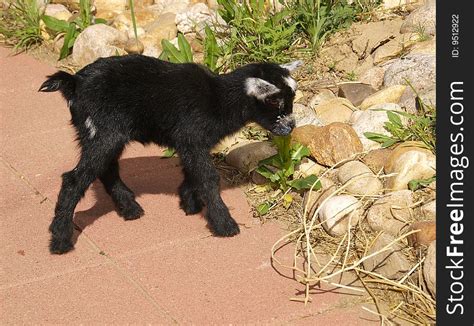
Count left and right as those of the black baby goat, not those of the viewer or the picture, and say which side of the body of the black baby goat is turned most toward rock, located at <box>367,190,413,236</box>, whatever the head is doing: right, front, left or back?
front

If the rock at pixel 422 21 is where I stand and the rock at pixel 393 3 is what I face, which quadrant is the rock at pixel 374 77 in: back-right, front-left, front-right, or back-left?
back-left

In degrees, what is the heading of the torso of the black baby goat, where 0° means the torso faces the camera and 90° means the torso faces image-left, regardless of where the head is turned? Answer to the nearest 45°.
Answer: approximately 270°

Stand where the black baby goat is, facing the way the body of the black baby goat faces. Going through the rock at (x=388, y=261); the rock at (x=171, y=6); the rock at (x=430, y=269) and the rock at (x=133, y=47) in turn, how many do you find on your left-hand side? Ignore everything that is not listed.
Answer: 2

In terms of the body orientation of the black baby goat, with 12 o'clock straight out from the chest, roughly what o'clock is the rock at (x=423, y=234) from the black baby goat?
The rock is roughly at 1 o'clock from the black baby goat.

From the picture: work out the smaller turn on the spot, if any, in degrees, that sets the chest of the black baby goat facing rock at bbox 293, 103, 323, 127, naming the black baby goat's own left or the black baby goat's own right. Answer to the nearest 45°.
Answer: approximately 45° to the black baby goat's own left

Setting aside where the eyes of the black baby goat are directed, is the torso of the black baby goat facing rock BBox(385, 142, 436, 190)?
yes

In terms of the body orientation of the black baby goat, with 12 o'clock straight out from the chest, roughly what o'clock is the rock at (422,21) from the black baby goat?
The rock is roughly at 11 o'clock from the black baby goat.

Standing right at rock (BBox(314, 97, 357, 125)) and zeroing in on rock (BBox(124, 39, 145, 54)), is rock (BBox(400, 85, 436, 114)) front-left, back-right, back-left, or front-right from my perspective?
back-right

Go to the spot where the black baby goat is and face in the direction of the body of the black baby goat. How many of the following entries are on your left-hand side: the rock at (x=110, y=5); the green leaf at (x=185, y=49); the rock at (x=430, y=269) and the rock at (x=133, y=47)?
3

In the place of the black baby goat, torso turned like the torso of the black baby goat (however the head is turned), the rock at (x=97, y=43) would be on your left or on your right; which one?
on your left

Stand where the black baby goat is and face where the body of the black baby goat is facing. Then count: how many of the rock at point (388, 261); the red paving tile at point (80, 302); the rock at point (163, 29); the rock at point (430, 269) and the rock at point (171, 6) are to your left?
2

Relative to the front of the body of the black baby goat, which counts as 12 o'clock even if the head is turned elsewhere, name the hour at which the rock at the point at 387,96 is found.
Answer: The rock is roughly at 11 o'clock from the black baby goat.

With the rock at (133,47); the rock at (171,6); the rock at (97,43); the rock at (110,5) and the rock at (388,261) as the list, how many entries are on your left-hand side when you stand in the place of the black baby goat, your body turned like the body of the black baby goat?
4

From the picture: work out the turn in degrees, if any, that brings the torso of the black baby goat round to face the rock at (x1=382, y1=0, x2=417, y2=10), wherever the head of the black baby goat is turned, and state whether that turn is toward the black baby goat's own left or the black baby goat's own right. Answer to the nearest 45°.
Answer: approximately 45° to the black baby goat's own left

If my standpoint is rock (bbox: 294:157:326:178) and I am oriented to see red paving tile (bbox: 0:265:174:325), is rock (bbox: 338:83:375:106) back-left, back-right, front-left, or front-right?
back-right

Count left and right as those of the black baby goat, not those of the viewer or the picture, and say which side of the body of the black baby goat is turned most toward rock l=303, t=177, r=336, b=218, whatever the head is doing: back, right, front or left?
front

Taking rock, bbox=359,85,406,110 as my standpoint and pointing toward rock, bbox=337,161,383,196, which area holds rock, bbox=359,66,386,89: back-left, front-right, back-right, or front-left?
back-right

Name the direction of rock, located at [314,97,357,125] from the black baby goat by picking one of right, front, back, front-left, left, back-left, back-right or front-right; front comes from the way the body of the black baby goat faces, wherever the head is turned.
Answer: front-left

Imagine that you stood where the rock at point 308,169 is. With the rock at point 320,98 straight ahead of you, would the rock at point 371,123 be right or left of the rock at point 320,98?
right
